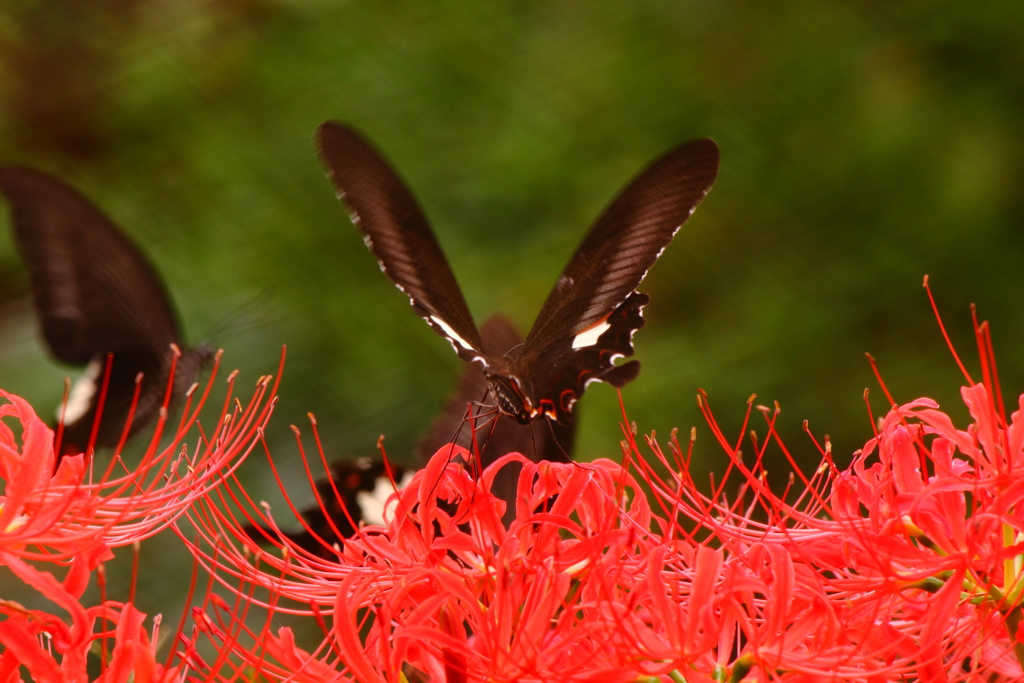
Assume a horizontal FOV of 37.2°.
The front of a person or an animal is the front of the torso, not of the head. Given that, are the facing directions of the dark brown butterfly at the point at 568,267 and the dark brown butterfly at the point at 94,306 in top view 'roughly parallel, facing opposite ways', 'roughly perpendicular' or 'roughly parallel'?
roughly perpendicular

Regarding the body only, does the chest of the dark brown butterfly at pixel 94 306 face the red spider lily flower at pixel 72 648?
no

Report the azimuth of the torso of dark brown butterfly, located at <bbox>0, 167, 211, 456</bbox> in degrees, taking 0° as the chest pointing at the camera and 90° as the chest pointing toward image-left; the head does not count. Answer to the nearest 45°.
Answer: approximately 270°

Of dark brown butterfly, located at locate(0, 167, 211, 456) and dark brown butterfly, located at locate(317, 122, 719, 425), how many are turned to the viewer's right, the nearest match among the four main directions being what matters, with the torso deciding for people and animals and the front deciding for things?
1

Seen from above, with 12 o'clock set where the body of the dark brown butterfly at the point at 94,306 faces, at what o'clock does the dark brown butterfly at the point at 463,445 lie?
the dark brown butterfly at the point at 463,445 is roughly at 12 o'clock from the dark brown butterfly at the point at 94,306.

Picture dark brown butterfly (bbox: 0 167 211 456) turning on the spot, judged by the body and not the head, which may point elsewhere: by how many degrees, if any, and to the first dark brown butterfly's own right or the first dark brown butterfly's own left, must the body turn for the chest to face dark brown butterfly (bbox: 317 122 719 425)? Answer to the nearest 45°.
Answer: approximately 45° to the first dark brown butterfly's own right
